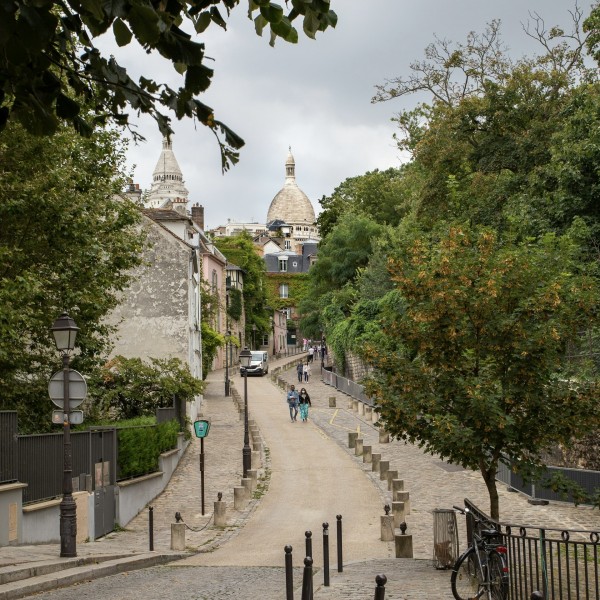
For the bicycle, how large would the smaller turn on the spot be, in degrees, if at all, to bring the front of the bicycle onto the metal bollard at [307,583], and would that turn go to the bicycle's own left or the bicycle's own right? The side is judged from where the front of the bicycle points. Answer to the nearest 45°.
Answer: approximately 90° to the bicycle's own left

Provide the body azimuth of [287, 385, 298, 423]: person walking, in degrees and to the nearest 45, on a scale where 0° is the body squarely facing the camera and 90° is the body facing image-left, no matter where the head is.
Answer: approximately 0°

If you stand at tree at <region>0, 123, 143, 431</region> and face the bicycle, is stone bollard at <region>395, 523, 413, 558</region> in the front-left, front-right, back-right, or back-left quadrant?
front-left

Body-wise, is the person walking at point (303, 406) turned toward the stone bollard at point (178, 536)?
yes

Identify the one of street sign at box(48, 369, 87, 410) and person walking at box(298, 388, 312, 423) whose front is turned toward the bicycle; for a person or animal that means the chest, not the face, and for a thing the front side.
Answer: the person walking

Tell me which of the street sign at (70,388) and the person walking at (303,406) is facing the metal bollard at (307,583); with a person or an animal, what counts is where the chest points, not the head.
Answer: the person walking

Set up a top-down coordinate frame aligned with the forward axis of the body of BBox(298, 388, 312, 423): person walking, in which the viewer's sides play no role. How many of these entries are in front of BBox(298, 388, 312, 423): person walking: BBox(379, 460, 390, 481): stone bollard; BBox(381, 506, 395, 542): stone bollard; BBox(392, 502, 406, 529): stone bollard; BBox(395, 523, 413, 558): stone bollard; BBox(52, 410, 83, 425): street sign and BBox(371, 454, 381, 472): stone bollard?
6

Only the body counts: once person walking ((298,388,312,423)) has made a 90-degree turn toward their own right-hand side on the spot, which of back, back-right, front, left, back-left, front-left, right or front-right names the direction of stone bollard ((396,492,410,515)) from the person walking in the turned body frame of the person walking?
left

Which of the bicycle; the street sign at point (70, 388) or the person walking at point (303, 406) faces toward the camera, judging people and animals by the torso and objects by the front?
the person walking

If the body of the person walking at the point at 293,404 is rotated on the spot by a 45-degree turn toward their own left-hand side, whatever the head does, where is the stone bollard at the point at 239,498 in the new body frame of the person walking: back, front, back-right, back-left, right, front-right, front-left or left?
front-right

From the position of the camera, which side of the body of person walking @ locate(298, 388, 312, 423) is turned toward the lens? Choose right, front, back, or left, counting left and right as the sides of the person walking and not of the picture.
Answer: front

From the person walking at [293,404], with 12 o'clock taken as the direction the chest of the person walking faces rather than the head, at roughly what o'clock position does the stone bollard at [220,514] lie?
The stone bollard is roughly at 12 o'clock from the person walking.
